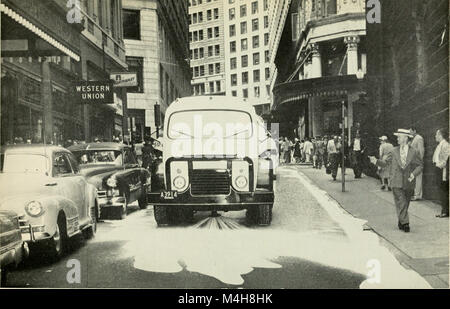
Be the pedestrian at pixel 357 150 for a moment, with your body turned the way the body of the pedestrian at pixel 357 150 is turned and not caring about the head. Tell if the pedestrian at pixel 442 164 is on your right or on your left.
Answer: on your left

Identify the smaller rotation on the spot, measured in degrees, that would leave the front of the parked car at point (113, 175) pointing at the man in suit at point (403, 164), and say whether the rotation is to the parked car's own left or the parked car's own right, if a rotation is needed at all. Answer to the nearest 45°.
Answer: approximately 135° to the parked car's own left

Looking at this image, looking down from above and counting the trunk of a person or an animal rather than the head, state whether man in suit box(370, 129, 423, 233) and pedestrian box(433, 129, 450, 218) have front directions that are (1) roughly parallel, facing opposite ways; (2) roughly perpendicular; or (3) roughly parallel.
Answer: roughly perpendicular

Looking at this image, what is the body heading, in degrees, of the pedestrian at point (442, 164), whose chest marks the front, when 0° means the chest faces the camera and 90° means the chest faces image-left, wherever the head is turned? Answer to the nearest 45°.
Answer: approximately 90°

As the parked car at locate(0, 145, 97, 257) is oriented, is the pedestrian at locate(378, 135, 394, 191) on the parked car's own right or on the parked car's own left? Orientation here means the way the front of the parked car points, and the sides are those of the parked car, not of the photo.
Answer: on the parked car's own left

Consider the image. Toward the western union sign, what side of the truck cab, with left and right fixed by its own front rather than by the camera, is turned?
right

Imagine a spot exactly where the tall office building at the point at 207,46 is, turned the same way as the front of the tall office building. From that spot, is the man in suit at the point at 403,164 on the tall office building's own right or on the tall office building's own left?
on the tall office building's own left

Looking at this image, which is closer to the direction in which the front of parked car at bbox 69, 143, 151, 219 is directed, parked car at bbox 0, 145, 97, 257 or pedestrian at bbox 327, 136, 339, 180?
the parked car
